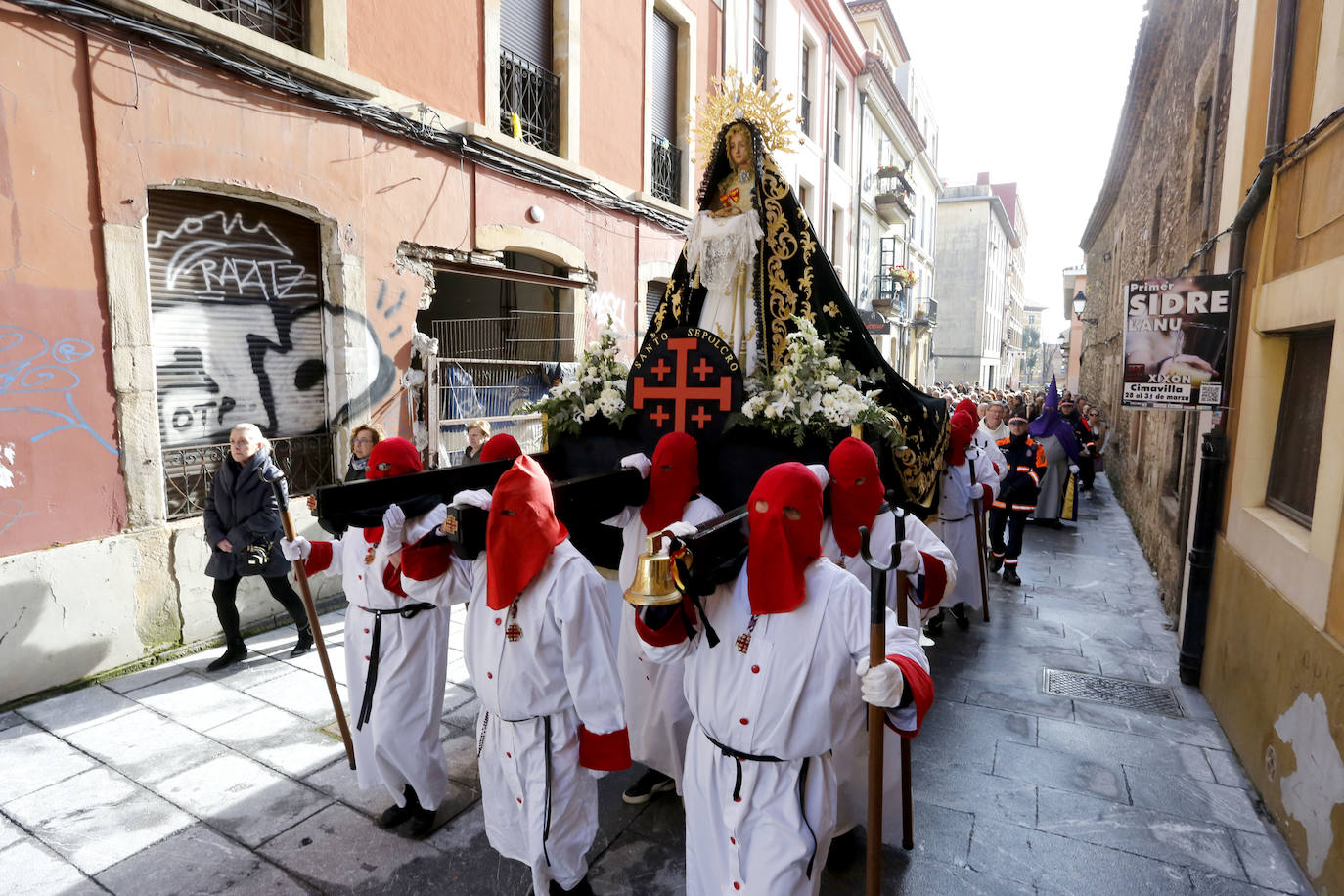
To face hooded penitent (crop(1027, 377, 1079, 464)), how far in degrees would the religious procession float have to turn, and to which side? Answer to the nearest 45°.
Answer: approximately 180°

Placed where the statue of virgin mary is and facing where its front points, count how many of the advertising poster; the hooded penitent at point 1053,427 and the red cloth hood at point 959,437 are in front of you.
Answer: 0

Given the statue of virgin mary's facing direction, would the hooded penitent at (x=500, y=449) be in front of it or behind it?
in front

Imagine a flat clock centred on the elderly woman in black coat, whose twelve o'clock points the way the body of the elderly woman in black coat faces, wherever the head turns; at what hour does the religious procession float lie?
The religious procession float is roughly at 9 o'clock from the elderly woman in black coat.

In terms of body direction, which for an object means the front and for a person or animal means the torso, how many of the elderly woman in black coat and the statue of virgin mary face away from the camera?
0

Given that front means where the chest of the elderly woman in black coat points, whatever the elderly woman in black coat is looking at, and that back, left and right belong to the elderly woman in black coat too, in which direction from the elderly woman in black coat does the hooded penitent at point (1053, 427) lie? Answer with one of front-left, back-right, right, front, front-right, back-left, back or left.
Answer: back-left

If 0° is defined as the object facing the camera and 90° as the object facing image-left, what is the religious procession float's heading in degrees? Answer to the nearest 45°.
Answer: approximately 45°

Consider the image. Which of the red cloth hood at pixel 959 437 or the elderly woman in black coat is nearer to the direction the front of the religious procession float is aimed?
the elderly woman in black coat

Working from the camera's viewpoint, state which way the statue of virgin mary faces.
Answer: facing the viewer and to the left of the viewer

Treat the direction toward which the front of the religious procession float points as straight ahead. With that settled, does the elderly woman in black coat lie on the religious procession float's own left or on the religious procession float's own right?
on the religious procession float's own right

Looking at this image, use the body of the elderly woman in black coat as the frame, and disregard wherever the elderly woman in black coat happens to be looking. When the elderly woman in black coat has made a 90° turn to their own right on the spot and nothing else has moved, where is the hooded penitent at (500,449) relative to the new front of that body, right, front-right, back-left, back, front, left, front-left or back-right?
back

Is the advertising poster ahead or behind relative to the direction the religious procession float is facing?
behind

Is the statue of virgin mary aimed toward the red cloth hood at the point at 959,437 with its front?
no

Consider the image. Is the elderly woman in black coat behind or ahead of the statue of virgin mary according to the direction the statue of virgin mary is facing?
ahead

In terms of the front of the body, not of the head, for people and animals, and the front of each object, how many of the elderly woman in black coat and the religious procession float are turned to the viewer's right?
0

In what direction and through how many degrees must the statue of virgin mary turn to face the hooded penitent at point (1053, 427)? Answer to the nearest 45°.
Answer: approximately 180°

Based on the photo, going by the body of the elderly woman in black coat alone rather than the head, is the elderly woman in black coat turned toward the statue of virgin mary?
no

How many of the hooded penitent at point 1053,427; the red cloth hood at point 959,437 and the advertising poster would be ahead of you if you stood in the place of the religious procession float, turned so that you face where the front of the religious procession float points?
0
